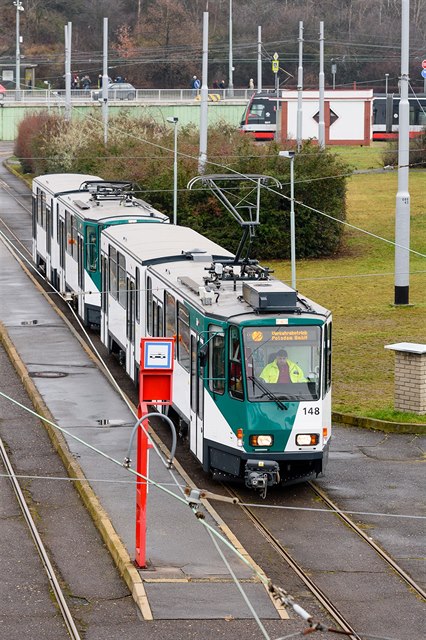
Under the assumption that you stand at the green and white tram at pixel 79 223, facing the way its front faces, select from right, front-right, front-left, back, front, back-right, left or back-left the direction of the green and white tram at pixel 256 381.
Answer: front-right

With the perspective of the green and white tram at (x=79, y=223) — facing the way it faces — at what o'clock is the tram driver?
The tram driver is roughly at 1 o'clock from the green and white tram.

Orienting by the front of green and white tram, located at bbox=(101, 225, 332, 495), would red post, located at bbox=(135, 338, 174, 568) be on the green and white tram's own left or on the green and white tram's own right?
on the green and white tram's own right

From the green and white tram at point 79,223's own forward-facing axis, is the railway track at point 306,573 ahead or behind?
ahead

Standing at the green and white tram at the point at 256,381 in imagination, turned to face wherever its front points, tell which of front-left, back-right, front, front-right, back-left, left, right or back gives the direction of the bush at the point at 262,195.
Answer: back-left

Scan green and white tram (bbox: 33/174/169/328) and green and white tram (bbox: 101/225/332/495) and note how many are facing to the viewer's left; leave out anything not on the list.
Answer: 0

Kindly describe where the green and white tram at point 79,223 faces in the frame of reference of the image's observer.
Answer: facing the viewer and to the right of the viewer

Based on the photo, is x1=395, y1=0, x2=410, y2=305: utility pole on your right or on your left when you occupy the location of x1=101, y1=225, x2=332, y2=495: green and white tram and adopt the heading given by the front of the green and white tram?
on your left

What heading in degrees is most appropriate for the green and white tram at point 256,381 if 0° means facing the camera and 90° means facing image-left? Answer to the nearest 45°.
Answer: approximately 315°

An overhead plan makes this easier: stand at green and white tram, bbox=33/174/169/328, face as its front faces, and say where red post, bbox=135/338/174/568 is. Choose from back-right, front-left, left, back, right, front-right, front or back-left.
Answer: front-right
